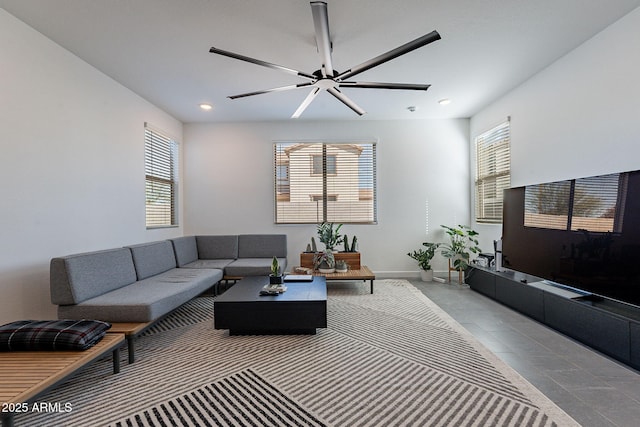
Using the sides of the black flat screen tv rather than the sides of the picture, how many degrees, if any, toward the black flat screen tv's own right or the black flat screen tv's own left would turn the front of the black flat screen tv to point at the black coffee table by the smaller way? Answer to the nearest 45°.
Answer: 0° — it already faces it

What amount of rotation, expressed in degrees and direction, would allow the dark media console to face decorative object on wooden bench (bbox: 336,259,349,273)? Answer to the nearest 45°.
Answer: approximately 45° to its right

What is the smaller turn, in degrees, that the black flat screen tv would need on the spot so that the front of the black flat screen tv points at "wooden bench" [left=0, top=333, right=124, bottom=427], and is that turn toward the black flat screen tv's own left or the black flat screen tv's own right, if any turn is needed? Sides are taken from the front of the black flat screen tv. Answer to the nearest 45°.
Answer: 0° — it already faces it

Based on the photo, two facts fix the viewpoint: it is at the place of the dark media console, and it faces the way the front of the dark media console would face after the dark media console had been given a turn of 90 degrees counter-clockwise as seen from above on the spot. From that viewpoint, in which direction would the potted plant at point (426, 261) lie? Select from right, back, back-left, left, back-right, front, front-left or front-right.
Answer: back

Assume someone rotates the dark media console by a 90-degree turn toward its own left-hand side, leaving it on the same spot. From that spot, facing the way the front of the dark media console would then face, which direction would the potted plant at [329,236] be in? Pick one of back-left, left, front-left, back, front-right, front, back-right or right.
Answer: back-right

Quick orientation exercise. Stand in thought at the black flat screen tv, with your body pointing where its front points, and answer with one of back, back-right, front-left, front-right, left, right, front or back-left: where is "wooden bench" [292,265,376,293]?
front-right

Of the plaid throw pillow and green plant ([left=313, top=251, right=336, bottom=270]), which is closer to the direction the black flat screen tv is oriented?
the plaid throw pillow

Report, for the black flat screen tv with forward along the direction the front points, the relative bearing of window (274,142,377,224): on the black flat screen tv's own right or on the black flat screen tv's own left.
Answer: on the black flat screen tv's own right

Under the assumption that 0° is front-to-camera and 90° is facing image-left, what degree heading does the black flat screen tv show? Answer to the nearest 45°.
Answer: approximately 45°

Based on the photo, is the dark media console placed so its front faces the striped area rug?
yes

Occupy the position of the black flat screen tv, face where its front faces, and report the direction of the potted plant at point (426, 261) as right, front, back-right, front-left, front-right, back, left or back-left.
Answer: right
